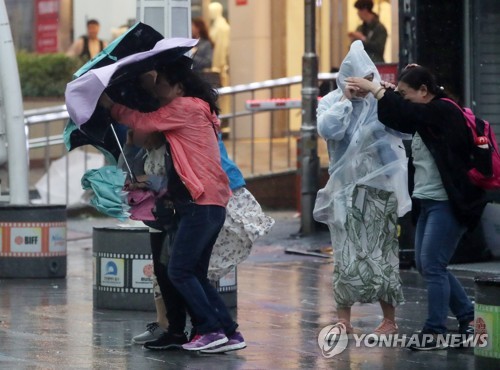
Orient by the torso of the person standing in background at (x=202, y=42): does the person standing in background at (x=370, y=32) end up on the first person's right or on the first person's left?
on the first person's left

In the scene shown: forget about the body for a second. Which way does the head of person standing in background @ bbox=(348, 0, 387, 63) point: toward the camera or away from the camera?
toward the camera

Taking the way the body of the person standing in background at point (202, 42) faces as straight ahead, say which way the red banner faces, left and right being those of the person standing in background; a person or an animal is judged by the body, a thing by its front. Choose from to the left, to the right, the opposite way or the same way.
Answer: to the left

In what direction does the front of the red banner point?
toward the camera

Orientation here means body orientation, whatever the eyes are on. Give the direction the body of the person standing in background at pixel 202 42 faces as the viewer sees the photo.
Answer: to the viewer's left

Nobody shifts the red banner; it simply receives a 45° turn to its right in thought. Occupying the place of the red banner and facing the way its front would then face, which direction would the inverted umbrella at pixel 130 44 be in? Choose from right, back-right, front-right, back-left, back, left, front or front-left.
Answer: front-left

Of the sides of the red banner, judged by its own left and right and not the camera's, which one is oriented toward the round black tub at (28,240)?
front

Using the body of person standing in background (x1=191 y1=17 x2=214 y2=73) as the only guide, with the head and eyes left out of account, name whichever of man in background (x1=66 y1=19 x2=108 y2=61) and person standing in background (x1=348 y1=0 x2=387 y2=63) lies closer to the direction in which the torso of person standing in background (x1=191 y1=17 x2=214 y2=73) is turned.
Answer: the man in background

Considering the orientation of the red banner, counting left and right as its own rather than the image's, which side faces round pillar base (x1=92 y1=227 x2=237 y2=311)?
front
